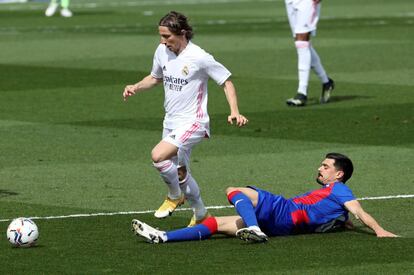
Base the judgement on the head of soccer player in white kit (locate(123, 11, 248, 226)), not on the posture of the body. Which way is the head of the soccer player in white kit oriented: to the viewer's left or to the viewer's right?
to the viewer's left

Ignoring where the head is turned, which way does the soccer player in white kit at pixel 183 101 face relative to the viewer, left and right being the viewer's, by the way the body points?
facing the viewer and to the left of the viewer

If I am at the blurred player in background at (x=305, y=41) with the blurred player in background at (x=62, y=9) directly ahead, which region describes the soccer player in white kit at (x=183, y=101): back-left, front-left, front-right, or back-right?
back-left

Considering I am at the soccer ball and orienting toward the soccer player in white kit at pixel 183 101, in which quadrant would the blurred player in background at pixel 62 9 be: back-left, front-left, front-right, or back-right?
front-left

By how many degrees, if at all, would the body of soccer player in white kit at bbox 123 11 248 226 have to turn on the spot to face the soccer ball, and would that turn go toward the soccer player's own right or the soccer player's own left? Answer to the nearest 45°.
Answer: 0° — they already face it

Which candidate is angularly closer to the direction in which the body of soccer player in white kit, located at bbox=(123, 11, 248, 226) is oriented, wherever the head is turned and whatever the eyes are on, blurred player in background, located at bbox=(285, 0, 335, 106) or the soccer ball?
the soccer ball

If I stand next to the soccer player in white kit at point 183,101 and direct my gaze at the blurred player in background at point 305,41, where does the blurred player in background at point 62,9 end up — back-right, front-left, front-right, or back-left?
front-left
